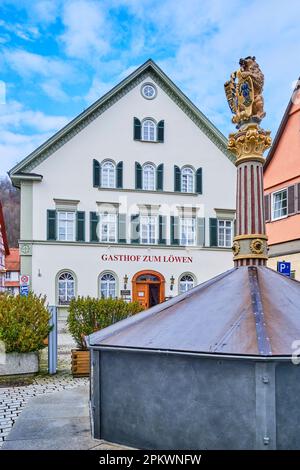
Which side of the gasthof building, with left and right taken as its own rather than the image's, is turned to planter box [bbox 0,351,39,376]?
front

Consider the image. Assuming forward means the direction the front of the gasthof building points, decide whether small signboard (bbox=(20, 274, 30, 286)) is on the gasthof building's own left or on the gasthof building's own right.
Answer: on the gasthof building's own right

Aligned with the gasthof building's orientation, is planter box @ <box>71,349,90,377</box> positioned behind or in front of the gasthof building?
in front

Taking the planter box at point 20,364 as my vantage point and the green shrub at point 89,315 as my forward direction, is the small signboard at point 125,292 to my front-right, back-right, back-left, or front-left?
front-left

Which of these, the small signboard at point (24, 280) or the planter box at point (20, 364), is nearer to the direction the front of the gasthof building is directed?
the planter box

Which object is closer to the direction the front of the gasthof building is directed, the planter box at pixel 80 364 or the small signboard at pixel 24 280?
the planter box

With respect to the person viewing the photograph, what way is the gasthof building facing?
facing the viewer

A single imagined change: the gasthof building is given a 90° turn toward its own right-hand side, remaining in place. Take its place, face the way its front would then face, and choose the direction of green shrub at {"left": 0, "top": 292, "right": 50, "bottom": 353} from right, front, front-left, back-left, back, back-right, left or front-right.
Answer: left

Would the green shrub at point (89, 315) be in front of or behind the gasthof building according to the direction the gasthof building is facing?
in front
